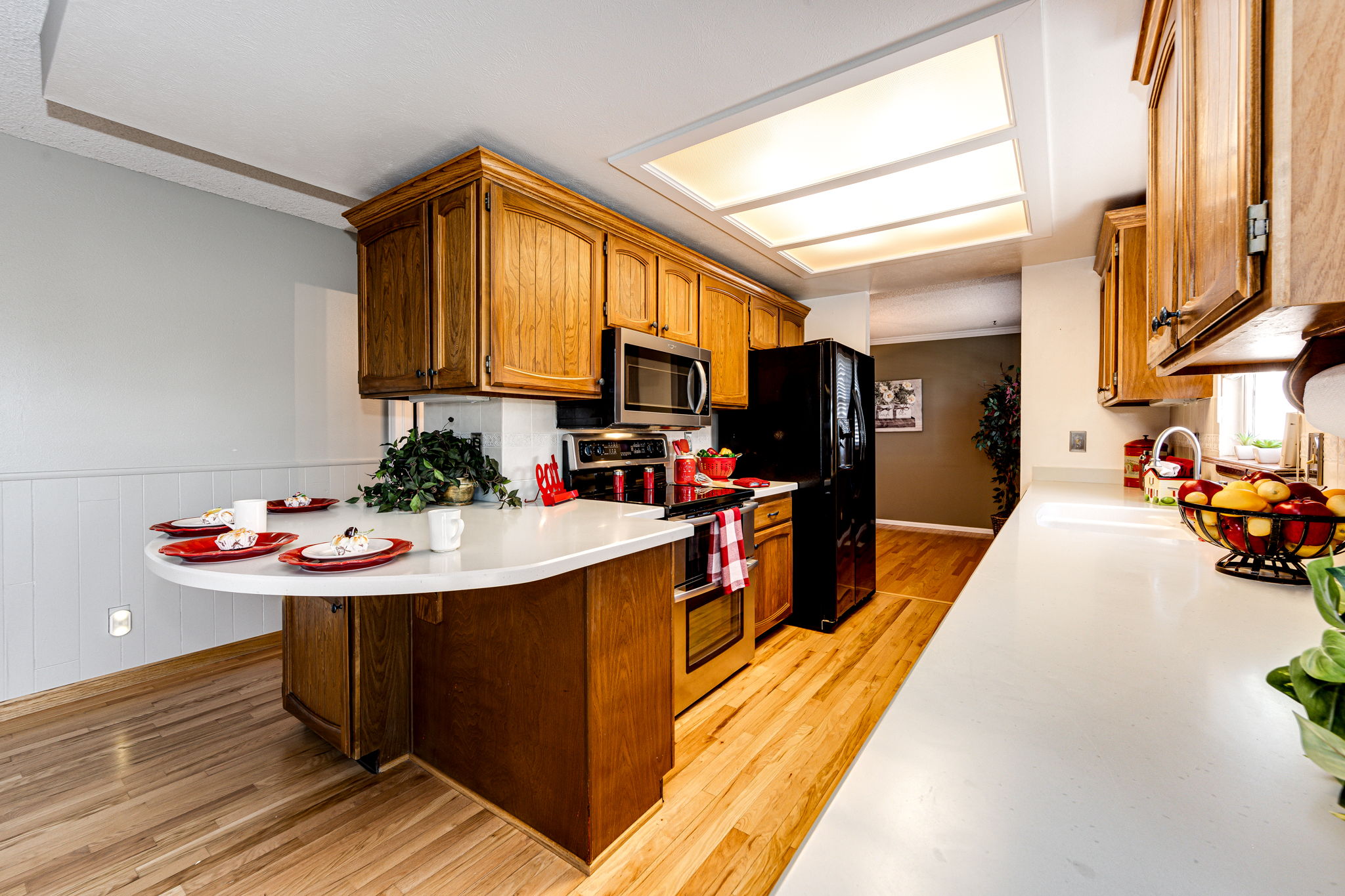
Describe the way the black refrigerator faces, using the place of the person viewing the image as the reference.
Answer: facing to the right of the viewer

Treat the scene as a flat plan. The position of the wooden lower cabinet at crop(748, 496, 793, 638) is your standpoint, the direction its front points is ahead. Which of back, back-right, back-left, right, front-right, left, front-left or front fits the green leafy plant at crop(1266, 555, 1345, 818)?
front-right

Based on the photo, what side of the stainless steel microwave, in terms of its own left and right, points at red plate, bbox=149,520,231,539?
right

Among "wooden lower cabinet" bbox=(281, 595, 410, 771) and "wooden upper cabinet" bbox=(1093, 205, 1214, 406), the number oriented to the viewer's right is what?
0

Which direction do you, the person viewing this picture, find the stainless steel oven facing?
facing the viewer and to the right of the viewer

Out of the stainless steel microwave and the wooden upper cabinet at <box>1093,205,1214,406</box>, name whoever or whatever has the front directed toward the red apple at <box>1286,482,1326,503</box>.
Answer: the stainless steel microwave

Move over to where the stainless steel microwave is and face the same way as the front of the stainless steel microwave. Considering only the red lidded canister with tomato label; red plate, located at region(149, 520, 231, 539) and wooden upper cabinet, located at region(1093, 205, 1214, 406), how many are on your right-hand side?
1

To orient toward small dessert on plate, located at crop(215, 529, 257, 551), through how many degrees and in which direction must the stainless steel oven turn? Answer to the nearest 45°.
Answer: approximately 90° to its right

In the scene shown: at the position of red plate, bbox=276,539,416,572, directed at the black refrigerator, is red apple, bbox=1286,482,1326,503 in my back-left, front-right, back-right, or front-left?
front-right

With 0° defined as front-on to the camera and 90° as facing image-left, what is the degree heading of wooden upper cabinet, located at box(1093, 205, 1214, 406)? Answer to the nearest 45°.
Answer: approximately 90°

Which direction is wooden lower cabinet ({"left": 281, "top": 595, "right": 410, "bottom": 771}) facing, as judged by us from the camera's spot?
facing the viewer and to the left of the viewer

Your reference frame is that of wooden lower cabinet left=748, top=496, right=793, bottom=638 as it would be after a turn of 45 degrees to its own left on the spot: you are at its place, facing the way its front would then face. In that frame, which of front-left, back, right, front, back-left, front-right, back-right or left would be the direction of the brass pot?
back-right

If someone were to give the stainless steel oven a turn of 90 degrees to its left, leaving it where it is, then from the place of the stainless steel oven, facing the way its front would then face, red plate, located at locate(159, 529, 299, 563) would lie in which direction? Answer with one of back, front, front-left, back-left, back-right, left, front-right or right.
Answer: back

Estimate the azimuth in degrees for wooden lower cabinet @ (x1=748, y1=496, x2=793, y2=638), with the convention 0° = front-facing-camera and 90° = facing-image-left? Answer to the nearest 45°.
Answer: approximately 315°

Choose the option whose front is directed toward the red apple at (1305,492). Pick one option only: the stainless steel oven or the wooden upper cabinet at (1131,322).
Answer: the stainless steel oven

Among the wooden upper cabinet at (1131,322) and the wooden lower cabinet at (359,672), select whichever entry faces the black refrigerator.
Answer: the wooden upper cabinet
